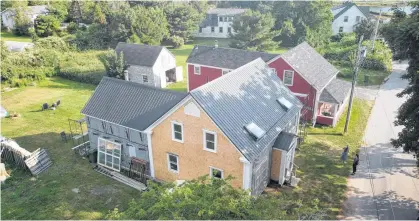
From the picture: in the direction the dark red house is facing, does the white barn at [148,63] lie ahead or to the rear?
to the rear

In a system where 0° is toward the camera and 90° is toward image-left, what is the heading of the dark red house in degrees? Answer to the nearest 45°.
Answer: approximately 315°

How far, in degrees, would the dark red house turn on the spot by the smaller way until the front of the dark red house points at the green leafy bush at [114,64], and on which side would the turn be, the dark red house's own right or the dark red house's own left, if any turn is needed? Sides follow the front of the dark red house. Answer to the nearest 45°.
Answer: approximately 135° to the dark red house's own right
